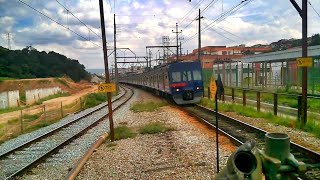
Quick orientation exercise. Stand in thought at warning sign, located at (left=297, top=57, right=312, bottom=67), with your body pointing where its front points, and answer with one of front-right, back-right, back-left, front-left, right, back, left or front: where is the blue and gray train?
back-right

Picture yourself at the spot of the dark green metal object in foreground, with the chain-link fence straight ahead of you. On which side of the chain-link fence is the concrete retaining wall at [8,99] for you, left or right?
left

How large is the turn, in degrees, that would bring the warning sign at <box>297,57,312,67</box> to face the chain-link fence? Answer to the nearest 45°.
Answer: approximately 180°

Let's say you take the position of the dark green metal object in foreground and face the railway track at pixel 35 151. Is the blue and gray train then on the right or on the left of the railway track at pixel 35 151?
right

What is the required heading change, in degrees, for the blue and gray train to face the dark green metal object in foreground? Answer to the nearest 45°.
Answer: approximately 45° to its right

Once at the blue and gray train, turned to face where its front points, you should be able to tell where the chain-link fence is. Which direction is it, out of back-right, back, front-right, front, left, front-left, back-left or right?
left

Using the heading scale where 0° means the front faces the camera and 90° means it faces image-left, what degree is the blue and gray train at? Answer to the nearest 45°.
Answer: approximately 315°

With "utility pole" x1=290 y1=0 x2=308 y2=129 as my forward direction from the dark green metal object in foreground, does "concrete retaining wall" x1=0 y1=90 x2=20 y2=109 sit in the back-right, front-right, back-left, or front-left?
front-left

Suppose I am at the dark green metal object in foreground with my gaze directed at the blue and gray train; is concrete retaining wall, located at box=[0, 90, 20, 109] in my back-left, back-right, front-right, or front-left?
front-left

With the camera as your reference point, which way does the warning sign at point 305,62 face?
facing the viewer

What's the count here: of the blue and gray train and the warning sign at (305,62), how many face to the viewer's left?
0

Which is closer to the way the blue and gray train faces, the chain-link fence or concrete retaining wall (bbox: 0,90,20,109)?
the chain-link fence

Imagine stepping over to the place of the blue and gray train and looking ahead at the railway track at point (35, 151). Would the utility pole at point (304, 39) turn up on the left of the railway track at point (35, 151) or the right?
left

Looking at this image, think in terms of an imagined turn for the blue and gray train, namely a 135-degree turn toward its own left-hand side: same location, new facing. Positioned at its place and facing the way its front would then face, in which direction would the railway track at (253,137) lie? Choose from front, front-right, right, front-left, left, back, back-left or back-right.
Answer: back
